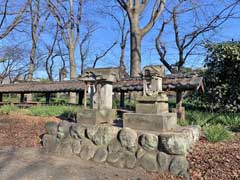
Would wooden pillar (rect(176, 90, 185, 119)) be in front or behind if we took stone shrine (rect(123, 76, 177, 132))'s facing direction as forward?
behind

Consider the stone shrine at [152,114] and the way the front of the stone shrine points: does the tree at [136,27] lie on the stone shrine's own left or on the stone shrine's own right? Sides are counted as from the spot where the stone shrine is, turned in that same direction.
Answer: on the stone shrine's own right

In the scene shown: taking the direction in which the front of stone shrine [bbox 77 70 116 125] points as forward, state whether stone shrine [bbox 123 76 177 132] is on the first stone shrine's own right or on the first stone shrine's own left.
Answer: on the first stone shrine's own left

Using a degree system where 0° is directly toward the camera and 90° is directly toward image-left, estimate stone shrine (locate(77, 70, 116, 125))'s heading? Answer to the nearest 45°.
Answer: approximately 45°

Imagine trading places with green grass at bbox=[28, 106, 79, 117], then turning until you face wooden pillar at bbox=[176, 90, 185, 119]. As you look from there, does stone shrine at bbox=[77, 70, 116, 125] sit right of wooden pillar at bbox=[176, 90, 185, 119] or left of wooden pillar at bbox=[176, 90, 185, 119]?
right

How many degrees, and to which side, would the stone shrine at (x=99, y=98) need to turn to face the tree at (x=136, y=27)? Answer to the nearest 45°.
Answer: approximately 135° to its right

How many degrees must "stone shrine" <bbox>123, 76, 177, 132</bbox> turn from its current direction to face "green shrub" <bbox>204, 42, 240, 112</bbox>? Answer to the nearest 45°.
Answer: approximately 180°
